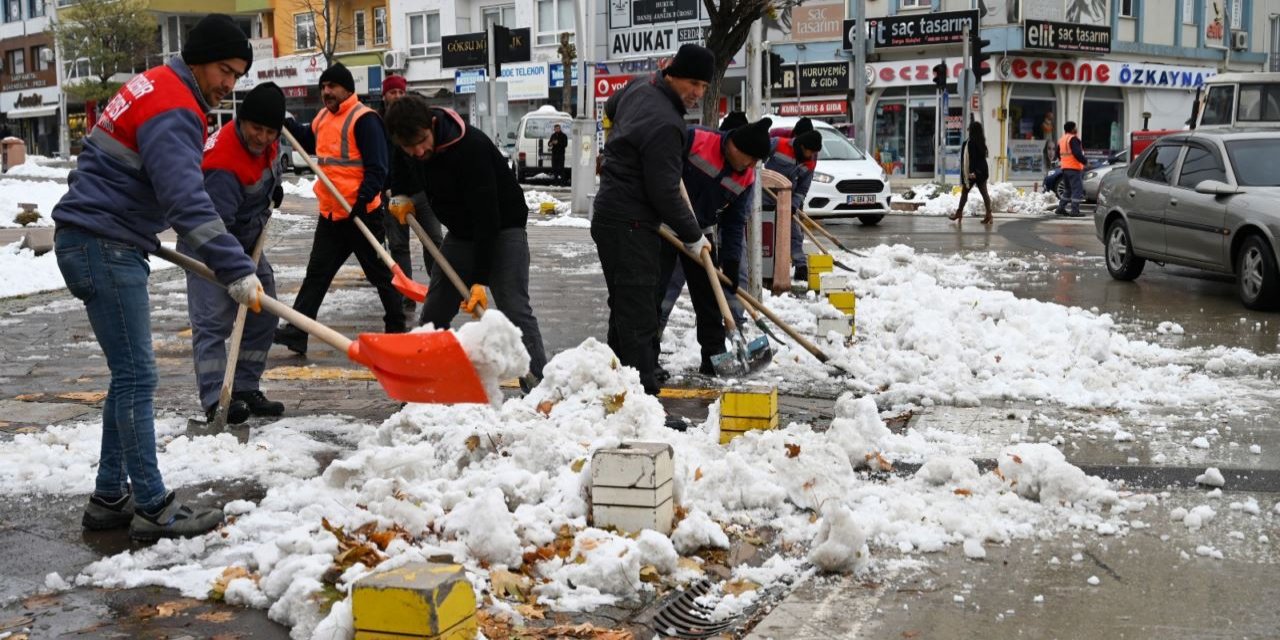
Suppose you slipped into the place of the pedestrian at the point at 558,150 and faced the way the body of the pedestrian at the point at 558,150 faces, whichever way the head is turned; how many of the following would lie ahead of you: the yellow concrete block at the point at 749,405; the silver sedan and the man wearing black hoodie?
3

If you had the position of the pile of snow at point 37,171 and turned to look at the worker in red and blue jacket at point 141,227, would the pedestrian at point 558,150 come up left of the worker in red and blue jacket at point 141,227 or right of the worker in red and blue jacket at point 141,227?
left

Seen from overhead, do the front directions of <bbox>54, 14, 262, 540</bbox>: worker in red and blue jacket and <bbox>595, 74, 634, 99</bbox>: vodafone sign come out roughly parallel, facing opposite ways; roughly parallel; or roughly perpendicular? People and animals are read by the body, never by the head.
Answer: roughly perpendicular

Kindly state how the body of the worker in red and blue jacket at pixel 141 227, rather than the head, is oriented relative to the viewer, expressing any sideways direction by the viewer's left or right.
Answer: facing to the right of the viewer

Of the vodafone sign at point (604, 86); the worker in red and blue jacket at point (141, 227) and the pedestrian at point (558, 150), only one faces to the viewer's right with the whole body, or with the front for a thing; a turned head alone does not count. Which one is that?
the worker in red and blue jacket

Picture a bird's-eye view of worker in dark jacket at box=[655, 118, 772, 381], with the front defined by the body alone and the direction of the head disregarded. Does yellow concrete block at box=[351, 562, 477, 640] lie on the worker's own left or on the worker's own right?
on the worker's own right

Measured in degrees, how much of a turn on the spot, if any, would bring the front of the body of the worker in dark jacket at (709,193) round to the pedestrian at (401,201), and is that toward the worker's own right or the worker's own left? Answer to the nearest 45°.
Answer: approximately 135° to the worker's own right

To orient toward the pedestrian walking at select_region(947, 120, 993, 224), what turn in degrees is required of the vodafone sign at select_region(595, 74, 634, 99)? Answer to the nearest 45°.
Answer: approximately 45° to its left
